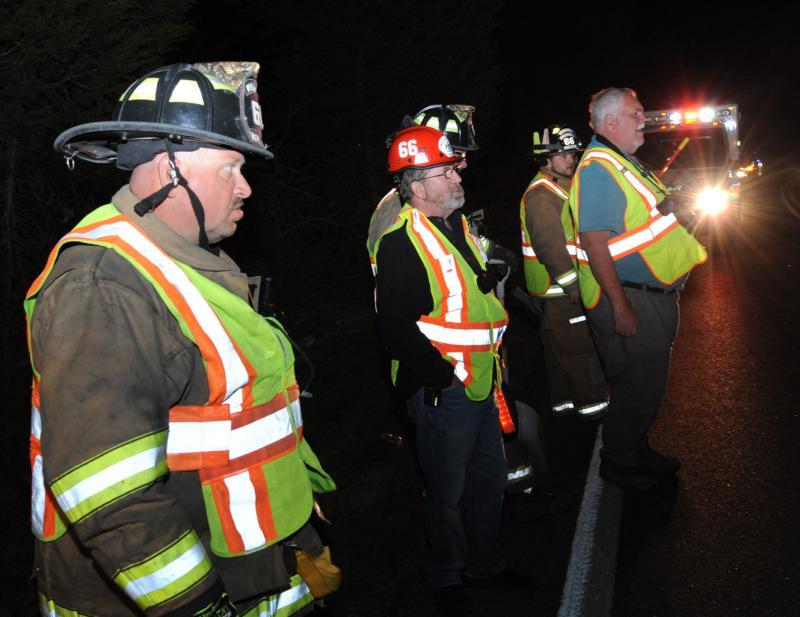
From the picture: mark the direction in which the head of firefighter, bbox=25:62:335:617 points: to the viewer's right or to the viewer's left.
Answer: to the viewer's right

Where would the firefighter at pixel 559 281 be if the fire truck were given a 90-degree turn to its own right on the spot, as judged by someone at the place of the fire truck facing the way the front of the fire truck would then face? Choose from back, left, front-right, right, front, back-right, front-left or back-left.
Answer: left

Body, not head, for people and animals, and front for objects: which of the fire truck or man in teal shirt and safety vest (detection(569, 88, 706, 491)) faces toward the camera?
the fire truck

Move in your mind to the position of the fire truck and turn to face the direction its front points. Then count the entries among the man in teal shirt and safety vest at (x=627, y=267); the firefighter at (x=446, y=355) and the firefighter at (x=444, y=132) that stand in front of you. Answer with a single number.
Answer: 3

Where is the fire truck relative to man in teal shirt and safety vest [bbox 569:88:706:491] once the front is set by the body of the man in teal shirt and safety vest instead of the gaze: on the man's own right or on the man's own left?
on the man's own left

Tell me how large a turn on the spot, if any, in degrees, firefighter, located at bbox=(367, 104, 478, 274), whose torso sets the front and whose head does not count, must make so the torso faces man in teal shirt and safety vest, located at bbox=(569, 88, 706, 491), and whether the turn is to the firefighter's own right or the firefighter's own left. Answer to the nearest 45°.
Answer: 0° — they already face them

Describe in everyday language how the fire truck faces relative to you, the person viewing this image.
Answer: facing the viewer

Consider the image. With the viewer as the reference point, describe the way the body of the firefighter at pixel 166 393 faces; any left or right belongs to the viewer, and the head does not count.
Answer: facing to the right of the viewer

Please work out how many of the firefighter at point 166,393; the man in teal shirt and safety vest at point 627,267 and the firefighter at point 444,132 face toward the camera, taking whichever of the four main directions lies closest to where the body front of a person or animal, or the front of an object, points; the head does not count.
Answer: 0

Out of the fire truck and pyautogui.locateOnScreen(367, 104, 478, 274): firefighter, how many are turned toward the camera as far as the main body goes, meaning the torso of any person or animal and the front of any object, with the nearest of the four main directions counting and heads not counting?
1

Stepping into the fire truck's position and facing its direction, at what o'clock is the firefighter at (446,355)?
The firefighter is roughly at 12 o'clock from the fire truck.

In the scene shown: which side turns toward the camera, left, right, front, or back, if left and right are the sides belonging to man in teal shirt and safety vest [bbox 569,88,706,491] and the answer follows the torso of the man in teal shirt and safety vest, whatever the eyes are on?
right

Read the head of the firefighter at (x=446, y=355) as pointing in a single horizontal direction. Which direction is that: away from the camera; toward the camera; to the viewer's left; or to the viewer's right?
to the viewer's right

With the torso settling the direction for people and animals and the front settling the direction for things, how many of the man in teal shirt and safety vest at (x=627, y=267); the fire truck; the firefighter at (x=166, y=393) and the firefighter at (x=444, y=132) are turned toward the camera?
1
